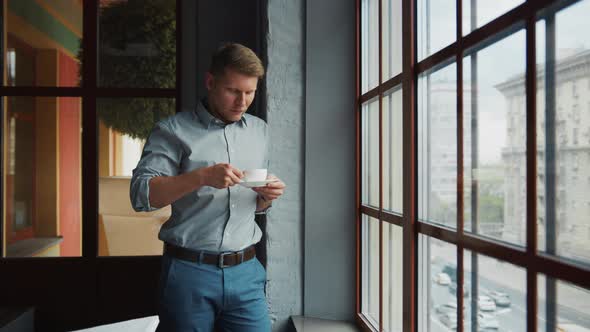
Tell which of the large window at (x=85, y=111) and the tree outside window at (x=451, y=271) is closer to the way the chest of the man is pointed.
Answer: the tree outside window

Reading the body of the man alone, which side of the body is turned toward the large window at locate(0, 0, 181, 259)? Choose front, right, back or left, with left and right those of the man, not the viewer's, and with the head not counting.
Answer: back

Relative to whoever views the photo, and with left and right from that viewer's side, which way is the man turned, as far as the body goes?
facing the viewer and to the right of the viewer

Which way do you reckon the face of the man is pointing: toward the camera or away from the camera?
toward the camera

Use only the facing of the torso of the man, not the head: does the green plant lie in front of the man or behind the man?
behind
